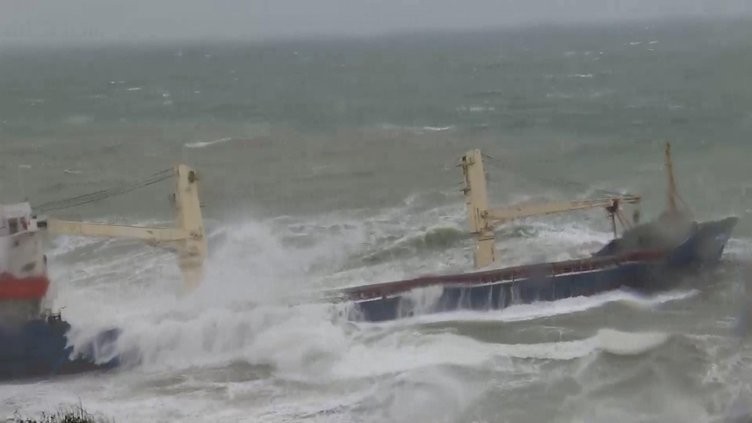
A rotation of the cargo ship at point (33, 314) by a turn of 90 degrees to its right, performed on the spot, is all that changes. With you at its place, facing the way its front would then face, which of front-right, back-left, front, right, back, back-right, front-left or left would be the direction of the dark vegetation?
front

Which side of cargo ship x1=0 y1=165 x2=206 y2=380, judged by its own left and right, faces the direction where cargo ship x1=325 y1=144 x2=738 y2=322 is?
front

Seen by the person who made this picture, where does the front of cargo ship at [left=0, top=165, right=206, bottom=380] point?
facing to the right of the viewer
